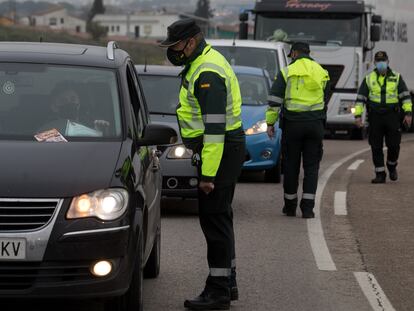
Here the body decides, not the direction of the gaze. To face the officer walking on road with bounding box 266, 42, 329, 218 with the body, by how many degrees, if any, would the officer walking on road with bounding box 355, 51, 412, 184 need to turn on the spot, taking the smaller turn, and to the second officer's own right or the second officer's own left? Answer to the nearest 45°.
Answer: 0° — they already face them

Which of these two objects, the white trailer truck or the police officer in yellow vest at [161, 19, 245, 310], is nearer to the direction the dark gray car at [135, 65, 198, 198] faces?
the police officer in yellow vest

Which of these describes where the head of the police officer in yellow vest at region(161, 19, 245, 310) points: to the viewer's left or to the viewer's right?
to the viewer's left

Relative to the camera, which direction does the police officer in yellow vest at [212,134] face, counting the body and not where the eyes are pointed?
to the viewer's left

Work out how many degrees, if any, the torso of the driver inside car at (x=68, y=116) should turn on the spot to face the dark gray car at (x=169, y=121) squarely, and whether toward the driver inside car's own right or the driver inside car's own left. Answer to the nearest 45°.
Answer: approximately 180°

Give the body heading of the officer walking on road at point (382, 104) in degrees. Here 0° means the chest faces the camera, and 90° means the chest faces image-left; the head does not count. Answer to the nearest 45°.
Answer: approximately 0°

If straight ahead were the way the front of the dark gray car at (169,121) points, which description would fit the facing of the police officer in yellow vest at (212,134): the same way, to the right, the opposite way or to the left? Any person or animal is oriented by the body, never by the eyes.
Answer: to the right
